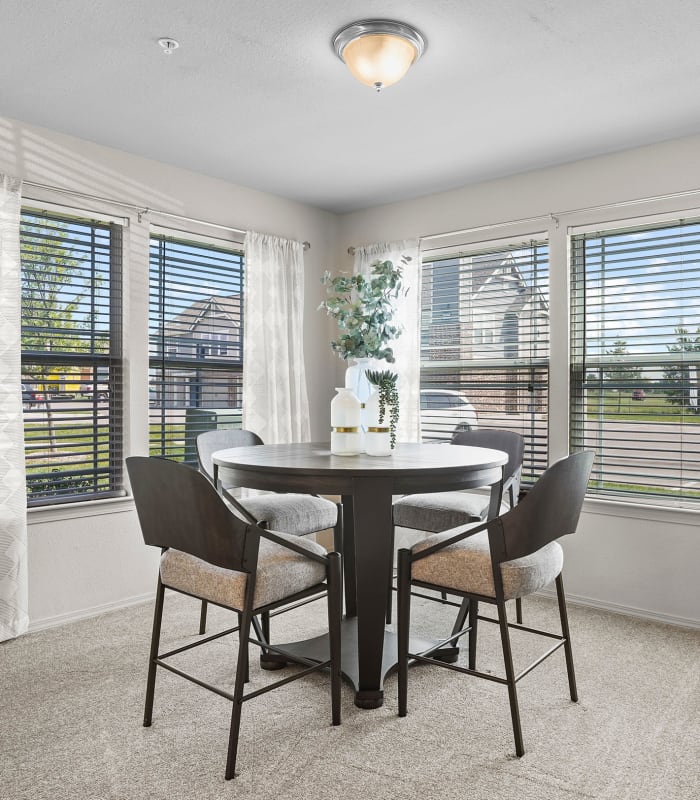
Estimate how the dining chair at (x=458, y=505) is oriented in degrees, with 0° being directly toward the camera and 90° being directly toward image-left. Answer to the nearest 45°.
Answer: approximately 45°

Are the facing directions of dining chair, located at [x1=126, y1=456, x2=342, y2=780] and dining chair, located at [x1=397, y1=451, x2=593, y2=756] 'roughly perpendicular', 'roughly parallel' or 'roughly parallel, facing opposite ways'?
roughly perpendicular

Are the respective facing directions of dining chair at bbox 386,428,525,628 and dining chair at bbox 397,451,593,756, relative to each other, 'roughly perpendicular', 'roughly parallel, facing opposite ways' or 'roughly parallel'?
roughly perpendicular

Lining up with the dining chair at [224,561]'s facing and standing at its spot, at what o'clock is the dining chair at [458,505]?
the dining chair at [458,505] is roughly at 12 o'clock from the dining chair at [224,561].

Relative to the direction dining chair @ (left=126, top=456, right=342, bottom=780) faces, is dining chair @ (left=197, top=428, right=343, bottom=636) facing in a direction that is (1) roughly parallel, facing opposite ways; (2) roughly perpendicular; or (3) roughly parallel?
roughly perpendicular

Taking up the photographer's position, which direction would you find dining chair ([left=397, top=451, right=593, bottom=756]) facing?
facing away from the viewer and to the left of the viewer

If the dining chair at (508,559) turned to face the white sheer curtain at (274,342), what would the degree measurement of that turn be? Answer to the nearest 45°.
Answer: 0° — it already faces it

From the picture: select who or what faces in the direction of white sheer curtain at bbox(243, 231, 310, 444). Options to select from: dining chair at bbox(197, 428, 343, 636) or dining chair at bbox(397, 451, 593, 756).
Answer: dining chair at bbox(397, 451, 593, 756)

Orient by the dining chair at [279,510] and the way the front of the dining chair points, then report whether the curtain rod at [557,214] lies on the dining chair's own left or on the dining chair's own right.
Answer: on the dining chair's own left

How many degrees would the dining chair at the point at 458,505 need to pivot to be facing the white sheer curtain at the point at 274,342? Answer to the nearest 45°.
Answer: approximately 90° to its right

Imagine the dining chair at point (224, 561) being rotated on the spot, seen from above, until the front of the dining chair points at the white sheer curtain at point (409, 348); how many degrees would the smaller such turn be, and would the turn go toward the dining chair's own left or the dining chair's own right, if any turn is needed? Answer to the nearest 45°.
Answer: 0° — it already faces it

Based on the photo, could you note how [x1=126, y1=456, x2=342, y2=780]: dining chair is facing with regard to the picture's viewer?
facing away from the viewer and to the right of the viewer
